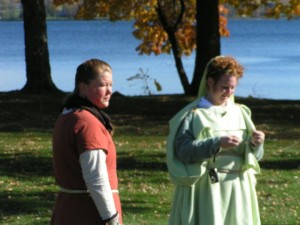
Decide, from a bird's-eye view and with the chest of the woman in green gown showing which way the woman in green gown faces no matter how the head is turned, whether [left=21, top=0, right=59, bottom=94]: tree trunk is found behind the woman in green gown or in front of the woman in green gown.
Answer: behind

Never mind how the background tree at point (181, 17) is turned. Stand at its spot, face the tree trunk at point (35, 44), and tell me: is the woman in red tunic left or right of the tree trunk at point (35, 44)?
left

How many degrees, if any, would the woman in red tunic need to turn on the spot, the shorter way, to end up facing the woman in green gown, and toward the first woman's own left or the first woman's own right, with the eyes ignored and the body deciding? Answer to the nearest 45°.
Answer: approximately 45° to the first woman's own left

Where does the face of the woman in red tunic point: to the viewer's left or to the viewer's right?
to the viewer's right

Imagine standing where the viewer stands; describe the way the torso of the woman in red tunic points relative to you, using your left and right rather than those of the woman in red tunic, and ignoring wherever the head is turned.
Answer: facing to the right of the viewer

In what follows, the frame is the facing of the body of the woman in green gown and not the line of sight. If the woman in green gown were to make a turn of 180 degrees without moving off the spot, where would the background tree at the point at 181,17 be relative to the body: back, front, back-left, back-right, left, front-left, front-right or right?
front-right

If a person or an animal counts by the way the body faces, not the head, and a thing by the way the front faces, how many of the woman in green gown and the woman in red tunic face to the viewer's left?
0

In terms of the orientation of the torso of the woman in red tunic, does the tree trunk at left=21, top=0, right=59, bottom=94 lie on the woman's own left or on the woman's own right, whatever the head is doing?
on the woman's own left
